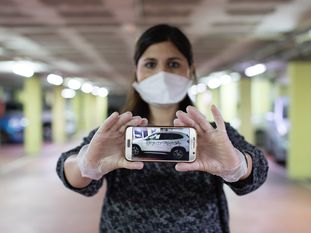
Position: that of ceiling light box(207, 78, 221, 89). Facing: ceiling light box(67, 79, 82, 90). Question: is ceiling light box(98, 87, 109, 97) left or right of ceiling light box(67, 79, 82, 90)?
right

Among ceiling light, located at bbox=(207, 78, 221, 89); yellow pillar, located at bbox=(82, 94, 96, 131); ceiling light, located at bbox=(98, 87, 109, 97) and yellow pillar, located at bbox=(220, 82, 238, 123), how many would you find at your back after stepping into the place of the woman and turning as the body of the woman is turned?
4

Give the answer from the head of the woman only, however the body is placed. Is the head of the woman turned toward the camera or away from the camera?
toward the camera

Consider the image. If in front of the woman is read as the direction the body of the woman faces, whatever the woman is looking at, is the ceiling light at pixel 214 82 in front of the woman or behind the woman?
behind

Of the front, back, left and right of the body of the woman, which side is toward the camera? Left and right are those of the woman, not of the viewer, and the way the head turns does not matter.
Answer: front

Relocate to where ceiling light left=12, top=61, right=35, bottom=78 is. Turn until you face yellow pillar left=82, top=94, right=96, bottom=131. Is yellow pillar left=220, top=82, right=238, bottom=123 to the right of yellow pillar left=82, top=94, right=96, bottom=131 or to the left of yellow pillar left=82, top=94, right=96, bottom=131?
right

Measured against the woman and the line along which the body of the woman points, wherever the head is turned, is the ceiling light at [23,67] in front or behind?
behind

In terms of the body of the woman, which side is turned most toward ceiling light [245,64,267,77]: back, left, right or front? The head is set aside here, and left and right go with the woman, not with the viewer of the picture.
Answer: back

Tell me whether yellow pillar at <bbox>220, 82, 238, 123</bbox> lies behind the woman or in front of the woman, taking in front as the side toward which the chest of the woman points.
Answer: behind

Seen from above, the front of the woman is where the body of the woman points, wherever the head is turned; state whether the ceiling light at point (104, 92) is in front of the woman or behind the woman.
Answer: behind

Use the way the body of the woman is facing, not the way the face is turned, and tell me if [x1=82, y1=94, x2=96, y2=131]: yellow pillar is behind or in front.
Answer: behind
